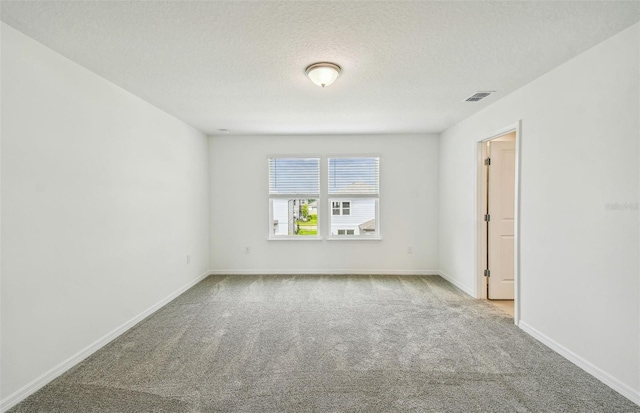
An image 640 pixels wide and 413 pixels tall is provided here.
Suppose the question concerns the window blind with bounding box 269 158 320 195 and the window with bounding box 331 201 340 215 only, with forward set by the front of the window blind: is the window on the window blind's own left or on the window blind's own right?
on the window blind's own left

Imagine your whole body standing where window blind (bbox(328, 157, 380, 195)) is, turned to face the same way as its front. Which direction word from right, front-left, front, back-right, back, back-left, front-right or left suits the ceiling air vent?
front-left

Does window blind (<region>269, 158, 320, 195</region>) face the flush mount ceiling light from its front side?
yes

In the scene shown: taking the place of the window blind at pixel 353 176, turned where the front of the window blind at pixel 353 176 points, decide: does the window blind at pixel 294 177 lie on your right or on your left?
on your right

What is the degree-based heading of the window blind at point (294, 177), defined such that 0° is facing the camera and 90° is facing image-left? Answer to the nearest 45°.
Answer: approximately 0°

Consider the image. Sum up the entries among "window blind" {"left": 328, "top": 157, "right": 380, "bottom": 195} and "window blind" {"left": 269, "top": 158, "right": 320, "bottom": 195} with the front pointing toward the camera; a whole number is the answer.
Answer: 2

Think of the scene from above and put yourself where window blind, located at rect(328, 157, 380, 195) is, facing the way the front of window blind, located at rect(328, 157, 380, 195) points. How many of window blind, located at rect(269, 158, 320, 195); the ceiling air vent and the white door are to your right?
1

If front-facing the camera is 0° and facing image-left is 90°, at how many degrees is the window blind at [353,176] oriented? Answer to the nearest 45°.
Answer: approximately 0°
